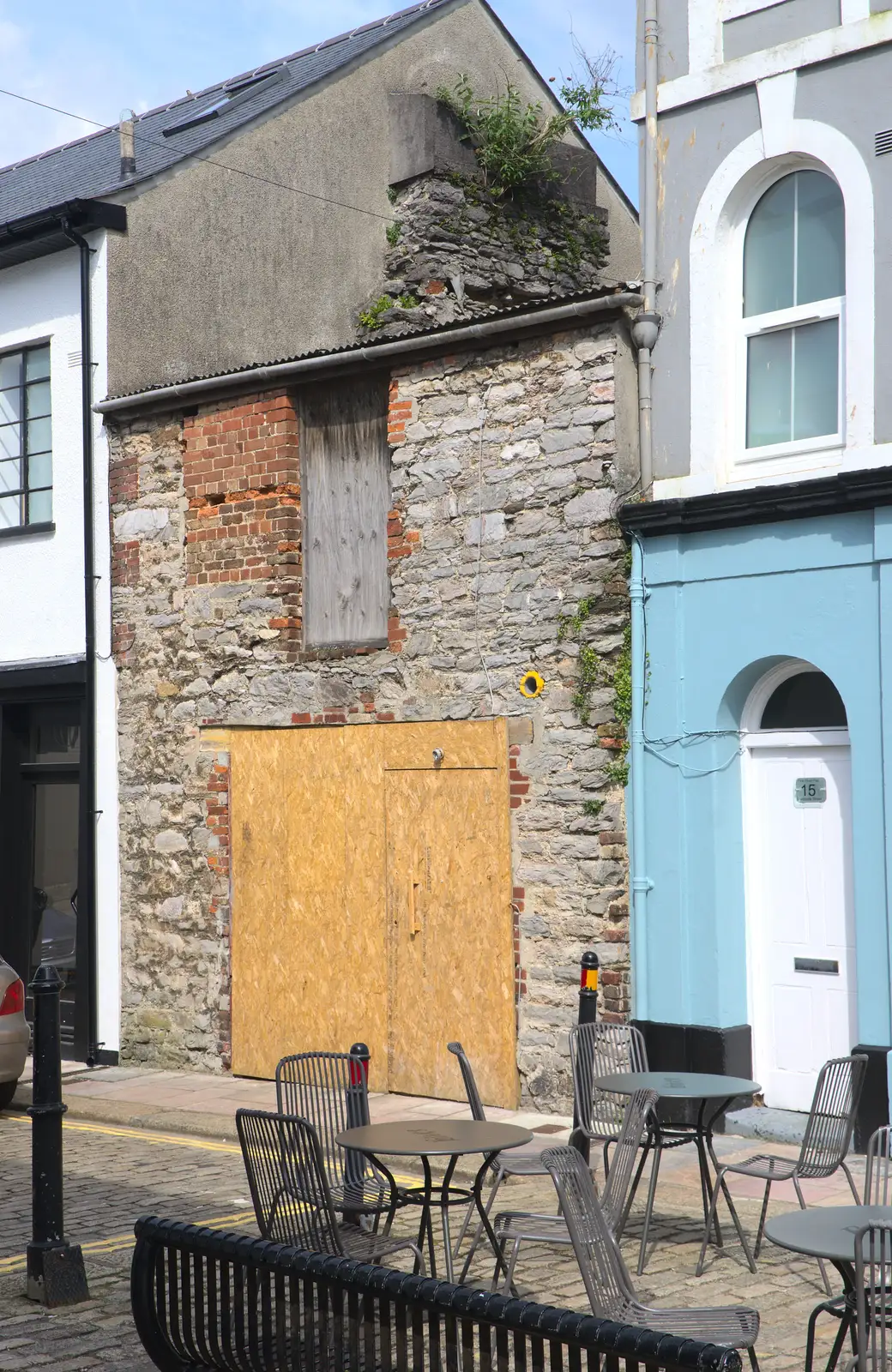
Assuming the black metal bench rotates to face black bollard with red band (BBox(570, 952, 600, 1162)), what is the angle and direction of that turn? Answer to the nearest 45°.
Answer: approximately 45° to its left

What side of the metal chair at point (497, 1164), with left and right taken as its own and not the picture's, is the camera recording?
right

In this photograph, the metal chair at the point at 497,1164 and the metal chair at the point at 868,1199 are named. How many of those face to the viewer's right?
1

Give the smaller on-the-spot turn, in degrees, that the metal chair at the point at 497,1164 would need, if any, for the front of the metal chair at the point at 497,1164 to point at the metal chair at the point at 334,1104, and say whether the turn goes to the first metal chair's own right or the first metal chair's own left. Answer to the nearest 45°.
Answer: approximately 135° to the first metal chair's own right

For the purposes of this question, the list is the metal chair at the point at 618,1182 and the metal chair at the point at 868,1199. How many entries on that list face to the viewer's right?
0

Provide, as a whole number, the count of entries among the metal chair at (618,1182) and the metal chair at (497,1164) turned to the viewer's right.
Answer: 1

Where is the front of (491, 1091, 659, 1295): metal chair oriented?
to the viewer's left

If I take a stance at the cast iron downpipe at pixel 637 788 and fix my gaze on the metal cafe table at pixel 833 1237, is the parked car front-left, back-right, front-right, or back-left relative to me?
back-right

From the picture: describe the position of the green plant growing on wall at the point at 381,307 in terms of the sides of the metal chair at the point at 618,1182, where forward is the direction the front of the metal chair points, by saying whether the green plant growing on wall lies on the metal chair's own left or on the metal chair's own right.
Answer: on the metal chair's own right

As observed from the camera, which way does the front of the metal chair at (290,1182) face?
facing away from the viewer and to the right of the viewer
